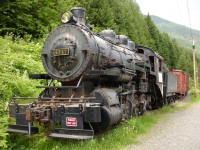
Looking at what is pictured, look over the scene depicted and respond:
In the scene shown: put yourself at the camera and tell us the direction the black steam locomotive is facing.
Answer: facing the viewer and to the left of the viewer
